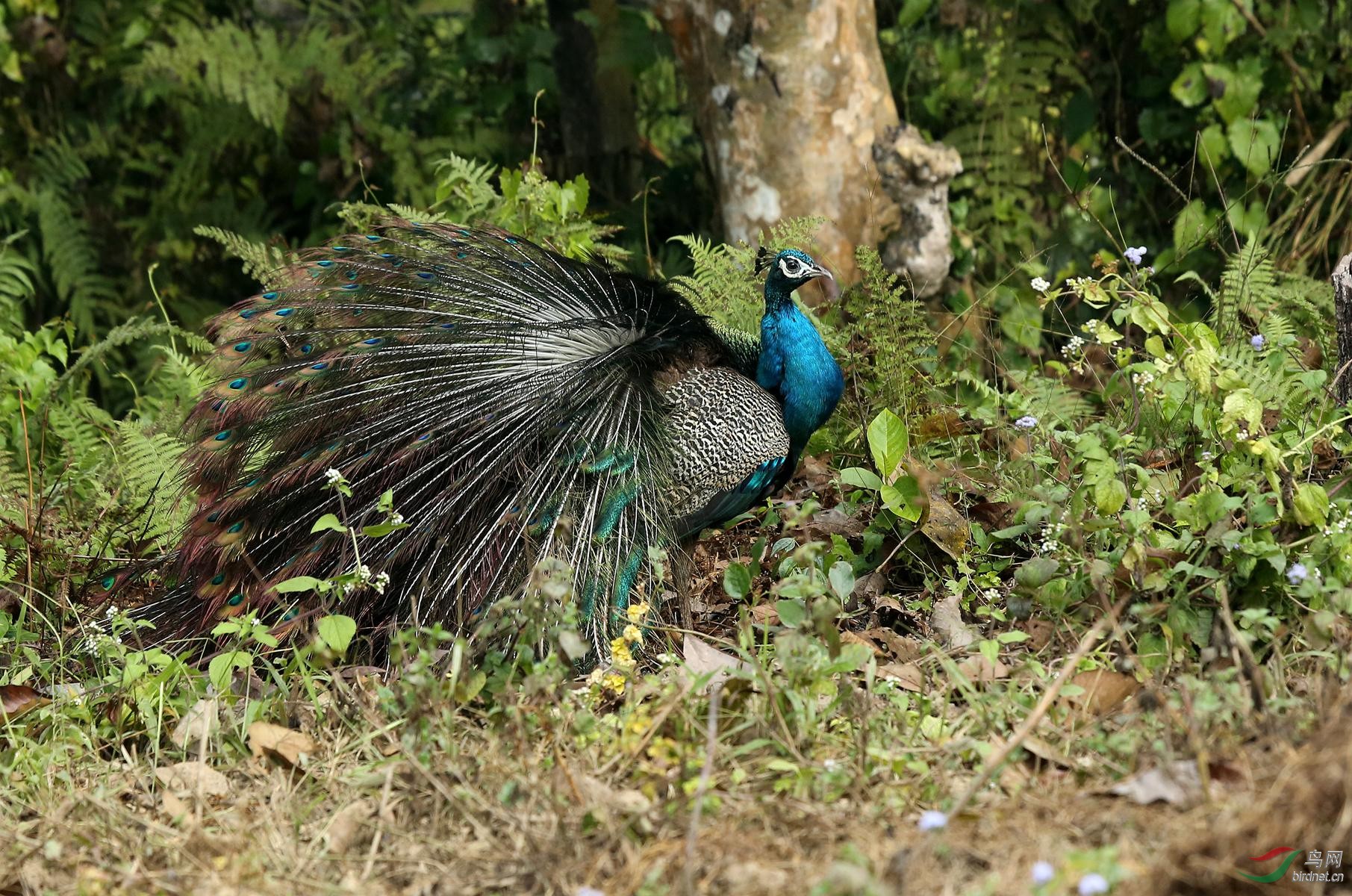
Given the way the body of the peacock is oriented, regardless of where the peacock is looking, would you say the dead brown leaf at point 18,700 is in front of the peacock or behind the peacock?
behind

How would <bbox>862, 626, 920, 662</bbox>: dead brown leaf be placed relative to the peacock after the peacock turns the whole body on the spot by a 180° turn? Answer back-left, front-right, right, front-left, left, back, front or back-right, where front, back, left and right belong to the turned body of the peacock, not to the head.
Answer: back-left

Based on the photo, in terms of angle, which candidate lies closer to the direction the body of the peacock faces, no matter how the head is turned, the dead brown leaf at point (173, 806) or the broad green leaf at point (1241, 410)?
the broad green leaf

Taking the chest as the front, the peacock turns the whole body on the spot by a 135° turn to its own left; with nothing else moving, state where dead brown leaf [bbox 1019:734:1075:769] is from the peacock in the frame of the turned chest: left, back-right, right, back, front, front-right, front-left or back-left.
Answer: back

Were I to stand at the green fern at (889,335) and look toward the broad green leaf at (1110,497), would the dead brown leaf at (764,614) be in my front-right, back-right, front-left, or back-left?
front-right

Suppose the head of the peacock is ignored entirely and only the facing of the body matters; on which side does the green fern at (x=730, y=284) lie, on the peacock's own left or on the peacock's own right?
on the peacock's own left

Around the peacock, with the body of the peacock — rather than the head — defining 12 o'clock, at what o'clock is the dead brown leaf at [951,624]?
The dead brown leaf is roughly at 1 o'clock from the peacock.

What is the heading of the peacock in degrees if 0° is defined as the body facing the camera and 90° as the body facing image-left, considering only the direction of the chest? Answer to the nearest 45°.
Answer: approximately 270°

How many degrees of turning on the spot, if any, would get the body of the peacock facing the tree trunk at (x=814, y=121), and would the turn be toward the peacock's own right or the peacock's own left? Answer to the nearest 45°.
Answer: approximately 45° to the peacock's own left

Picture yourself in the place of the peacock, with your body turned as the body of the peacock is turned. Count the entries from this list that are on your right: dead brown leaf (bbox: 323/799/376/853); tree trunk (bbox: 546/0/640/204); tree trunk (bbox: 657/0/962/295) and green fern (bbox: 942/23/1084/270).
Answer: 1

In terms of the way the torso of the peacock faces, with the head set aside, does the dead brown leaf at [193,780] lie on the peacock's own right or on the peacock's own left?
on the peacock's own right

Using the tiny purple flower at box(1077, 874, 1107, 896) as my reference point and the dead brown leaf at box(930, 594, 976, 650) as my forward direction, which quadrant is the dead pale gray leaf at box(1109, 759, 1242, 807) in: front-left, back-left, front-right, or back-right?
front-right

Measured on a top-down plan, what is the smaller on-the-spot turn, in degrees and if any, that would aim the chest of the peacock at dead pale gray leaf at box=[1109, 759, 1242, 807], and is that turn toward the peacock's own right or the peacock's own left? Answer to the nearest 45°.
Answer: approximately 45° to the peacock's own right

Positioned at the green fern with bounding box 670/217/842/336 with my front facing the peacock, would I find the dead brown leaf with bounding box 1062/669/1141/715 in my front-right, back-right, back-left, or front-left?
front-left

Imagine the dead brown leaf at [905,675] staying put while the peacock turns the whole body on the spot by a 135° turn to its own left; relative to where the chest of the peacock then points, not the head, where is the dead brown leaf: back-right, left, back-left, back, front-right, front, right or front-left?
back
